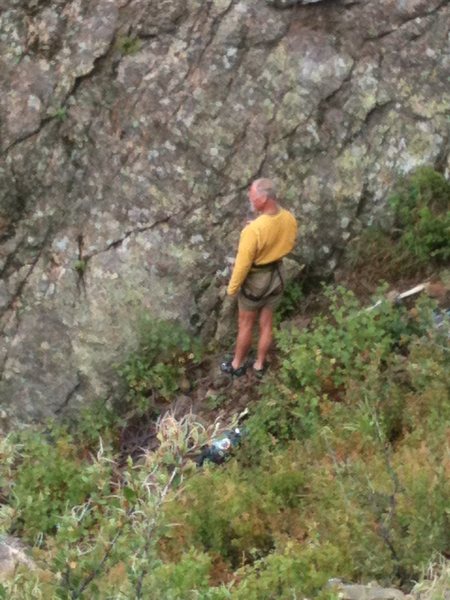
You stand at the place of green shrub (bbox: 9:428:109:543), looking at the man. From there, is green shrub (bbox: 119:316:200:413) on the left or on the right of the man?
left

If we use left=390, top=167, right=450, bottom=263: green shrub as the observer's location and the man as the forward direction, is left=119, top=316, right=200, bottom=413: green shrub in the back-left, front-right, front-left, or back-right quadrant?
front-right

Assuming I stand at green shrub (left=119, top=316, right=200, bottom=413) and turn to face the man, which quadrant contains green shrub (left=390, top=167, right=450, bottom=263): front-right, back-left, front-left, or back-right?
front-left

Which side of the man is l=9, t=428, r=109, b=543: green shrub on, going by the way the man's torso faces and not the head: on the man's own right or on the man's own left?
on the man's own left

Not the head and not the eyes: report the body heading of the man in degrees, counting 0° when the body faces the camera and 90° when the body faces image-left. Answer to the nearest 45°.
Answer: approximately 135°

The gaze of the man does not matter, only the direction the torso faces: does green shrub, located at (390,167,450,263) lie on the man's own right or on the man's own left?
on the man's own right

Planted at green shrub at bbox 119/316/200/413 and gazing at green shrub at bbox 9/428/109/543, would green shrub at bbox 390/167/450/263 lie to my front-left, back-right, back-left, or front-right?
back-left

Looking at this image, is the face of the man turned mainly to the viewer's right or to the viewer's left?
to the viewer's left
